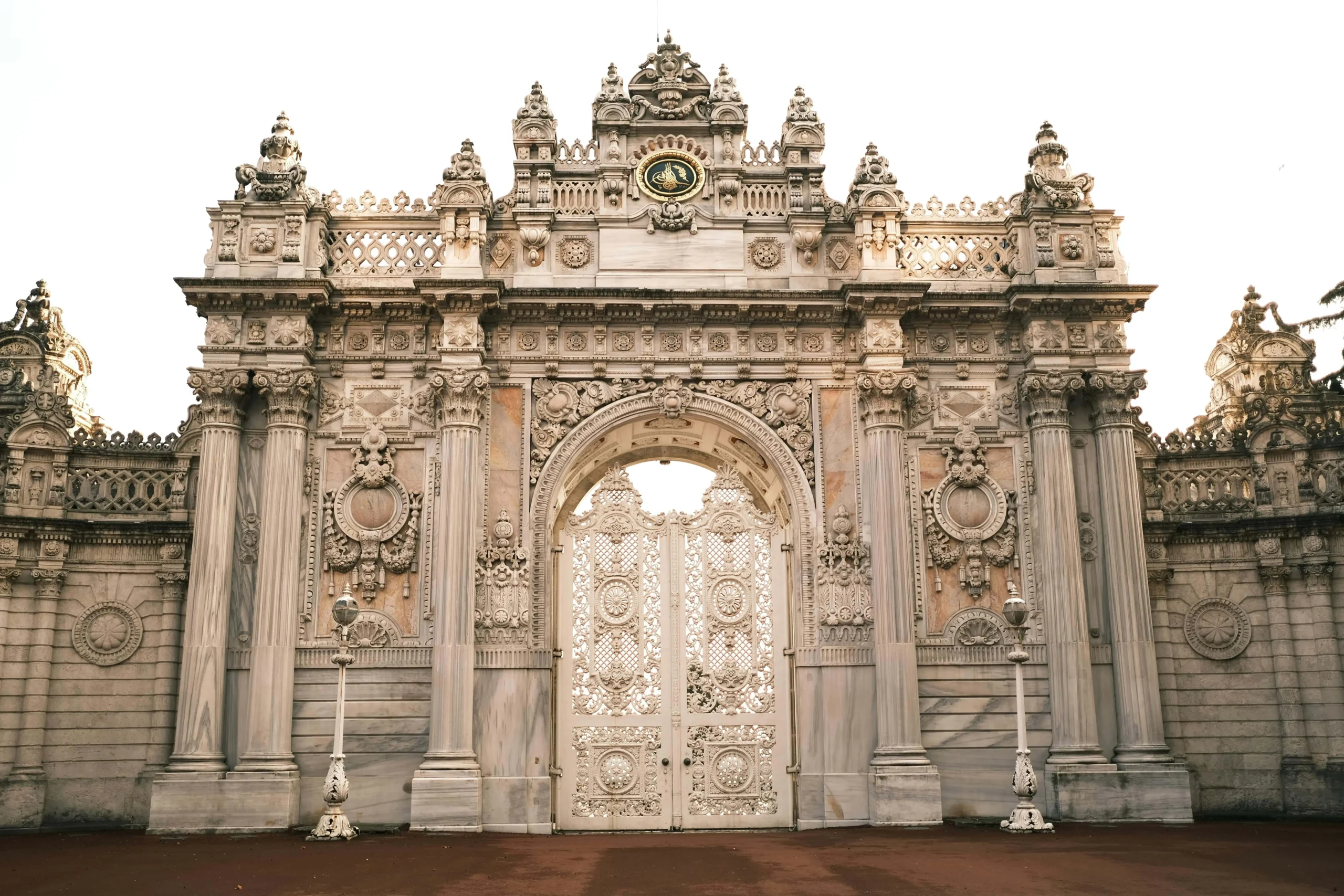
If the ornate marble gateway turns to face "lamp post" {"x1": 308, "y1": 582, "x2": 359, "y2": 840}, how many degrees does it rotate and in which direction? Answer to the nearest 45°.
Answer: approximately 45° to its right

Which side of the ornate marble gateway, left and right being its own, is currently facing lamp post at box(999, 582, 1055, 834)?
left

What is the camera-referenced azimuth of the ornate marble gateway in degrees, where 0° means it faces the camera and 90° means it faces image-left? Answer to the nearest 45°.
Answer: approximately 0°

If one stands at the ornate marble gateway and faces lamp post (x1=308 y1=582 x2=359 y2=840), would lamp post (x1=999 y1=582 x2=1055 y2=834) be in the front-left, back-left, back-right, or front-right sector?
back-left
